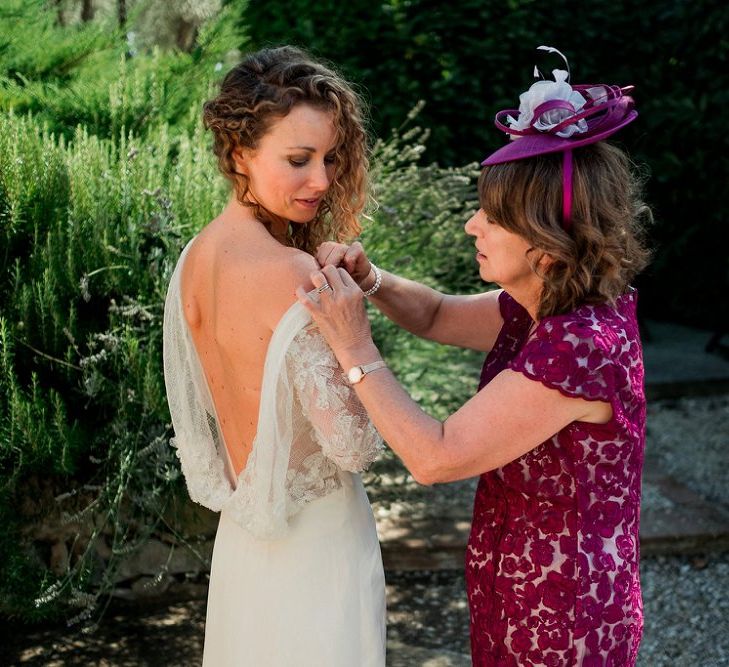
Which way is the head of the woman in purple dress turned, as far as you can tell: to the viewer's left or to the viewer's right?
to the viewer's left

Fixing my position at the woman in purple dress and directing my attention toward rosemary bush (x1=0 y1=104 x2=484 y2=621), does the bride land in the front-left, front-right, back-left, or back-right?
front-left

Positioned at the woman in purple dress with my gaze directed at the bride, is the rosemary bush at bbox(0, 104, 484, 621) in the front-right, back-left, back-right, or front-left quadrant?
front-right

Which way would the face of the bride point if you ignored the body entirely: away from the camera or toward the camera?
toward the camera

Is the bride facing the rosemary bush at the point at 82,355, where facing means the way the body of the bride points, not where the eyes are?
no

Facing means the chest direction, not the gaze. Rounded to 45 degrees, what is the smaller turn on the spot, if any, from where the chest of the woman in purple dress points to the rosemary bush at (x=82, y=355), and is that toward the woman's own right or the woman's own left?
approximately 45° to the woman's own right

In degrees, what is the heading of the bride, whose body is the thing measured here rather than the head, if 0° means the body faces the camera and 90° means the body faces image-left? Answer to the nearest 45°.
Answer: approximately 225°

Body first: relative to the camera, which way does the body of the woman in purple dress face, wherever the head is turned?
to the viewer's left

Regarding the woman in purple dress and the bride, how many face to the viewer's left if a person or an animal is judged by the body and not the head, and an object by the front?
1

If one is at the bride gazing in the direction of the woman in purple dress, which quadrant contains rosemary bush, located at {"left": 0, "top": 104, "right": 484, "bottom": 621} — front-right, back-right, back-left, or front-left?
back-left

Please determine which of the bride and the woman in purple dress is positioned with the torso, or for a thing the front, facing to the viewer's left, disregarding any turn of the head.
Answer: the woman in purple dress
